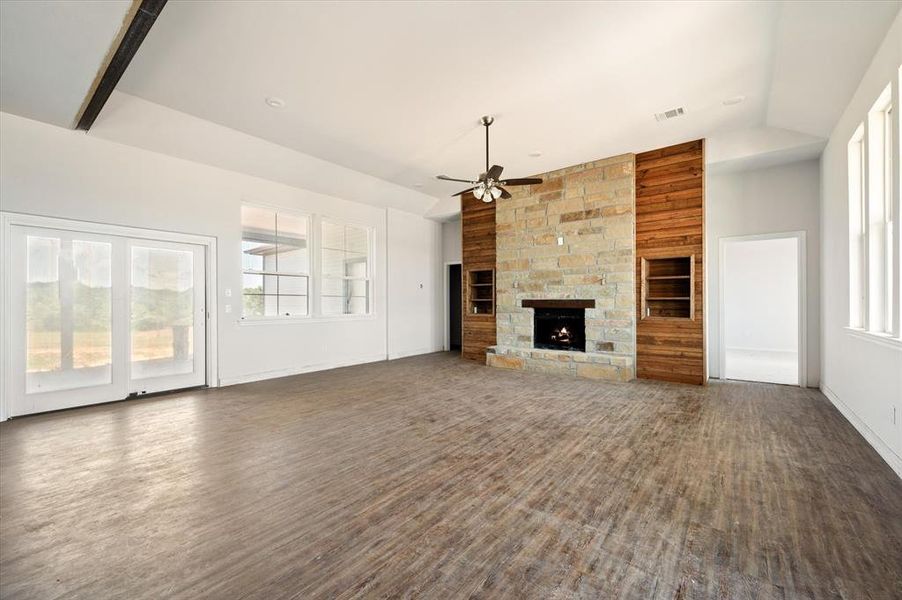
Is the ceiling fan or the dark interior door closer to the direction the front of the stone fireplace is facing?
the ceiling fan

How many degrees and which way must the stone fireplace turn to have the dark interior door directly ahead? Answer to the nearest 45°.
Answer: approximately 90° to its right

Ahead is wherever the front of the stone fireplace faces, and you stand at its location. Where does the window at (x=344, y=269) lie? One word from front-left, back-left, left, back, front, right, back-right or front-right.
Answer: front-right

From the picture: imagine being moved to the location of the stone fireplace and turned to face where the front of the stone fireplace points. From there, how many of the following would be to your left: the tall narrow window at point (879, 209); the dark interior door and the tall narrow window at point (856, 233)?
2

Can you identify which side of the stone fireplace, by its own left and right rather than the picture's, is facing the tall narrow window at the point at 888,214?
left

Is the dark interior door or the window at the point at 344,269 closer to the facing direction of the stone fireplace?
the window

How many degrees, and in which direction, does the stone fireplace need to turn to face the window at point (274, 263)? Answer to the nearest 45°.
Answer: approximately 45° to its right

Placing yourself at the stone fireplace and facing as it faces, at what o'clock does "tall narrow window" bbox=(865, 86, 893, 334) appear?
The tall narrow window is roughly at 9 o'clock from the stone fireplace.

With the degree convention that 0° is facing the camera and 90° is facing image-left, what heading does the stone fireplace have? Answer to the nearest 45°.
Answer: approximately 45°
